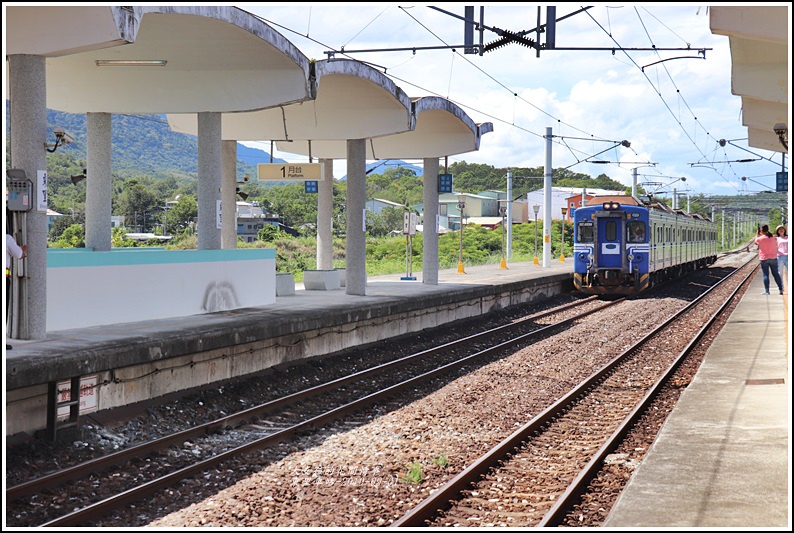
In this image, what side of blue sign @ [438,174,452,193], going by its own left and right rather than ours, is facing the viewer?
front

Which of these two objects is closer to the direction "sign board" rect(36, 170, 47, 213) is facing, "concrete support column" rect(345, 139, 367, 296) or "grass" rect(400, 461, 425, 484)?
the grass

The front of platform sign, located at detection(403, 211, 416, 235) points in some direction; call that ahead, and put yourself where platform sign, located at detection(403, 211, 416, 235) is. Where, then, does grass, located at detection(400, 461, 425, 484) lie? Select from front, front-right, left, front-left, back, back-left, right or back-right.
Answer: front

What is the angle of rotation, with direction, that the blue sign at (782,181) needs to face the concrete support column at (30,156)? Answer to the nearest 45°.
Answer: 0° — it already faces it

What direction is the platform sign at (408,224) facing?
toward the camera

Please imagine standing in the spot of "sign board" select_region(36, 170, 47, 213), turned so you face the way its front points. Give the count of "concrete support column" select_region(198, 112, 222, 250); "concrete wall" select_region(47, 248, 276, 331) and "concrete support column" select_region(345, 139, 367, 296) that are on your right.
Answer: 0

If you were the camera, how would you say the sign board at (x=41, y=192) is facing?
facing the viewer and to the right of the viewer

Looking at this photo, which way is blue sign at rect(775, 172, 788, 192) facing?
toward the camera

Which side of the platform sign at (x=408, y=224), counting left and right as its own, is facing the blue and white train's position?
left

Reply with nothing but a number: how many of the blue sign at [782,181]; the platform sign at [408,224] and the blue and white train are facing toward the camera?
3

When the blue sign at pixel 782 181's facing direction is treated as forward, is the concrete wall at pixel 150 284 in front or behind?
in front

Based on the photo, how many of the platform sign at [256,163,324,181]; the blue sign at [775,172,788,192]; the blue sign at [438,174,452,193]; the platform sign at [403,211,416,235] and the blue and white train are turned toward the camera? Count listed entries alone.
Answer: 5

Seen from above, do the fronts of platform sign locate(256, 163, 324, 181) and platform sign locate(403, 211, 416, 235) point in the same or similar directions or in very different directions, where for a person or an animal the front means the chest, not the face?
same or similar directions

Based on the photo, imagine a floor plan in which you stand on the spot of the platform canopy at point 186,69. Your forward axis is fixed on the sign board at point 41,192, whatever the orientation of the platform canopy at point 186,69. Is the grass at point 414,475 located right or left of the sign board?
left
